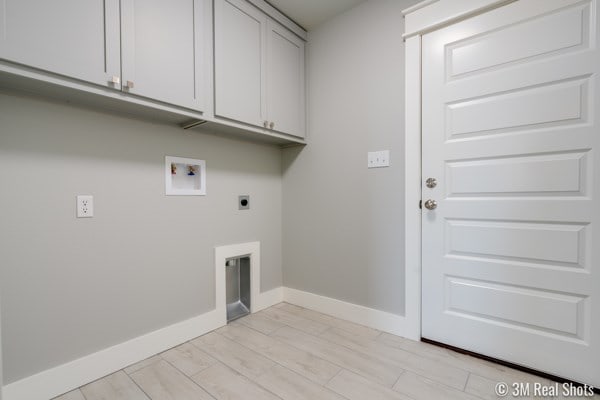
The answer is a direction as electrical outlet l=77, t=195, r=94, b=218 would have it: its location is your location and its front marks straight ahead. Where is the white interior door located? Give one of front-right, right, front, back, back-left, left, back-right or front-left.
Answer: front-left

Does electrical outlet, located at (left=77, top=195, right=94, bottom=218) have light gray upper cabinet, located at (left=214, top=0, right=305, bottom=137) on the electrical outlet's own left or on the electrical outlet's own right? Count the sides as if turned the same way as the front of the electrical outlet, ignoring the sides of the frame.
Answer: on the electrical outlet's own left

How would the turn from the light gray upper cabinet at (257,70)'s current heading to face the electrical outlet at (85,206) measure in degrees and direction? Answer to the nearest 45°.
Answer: approximately 90° to its right

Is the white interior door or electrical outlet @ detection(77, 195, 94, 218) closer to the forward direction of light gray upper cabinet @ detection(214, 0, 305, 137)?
the white interior door

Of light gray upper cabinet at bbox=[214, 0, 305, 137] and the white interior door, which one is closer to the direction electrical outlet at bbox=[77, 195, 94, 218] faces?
the white interior door

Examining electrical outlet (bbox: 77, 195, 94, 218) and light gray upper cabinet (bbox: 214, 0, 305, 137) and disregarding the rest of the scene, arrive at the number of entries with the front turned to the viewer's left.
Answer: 0

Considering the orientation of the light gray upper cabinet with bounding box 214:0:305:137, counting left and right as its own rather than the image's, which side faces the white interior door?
front
